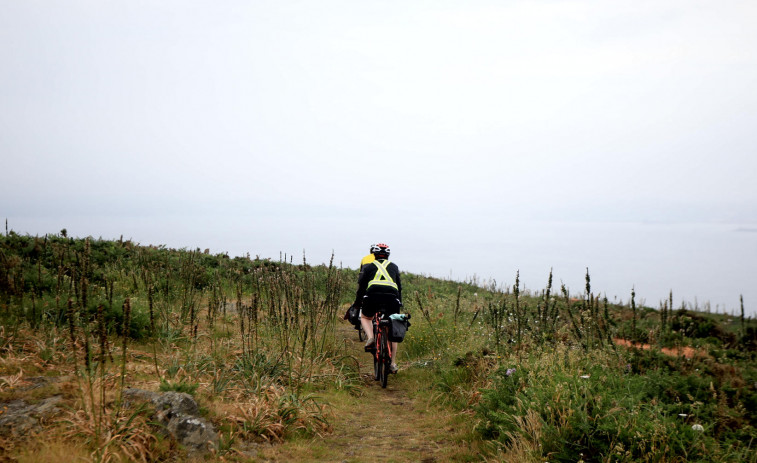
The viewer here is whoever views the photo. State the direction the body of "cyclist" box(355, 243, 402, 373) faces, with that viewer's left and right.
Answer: facing away from the viewer

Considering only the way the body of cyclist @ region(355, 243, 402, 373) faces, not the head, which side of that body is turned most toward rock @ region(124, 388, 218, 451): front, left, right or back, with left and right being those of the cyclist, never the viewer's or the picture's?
back

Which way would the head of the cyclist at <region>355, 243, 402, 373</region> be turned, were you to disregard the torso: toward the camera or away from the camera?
away from the camera

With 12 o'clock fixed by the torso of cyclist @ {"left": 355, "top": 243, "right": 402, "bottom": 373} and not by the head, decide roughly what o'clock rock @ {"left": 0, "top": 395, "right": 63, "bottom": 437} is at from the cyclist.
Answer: The rock is roughly at 7 o'clock from the cyclist.
